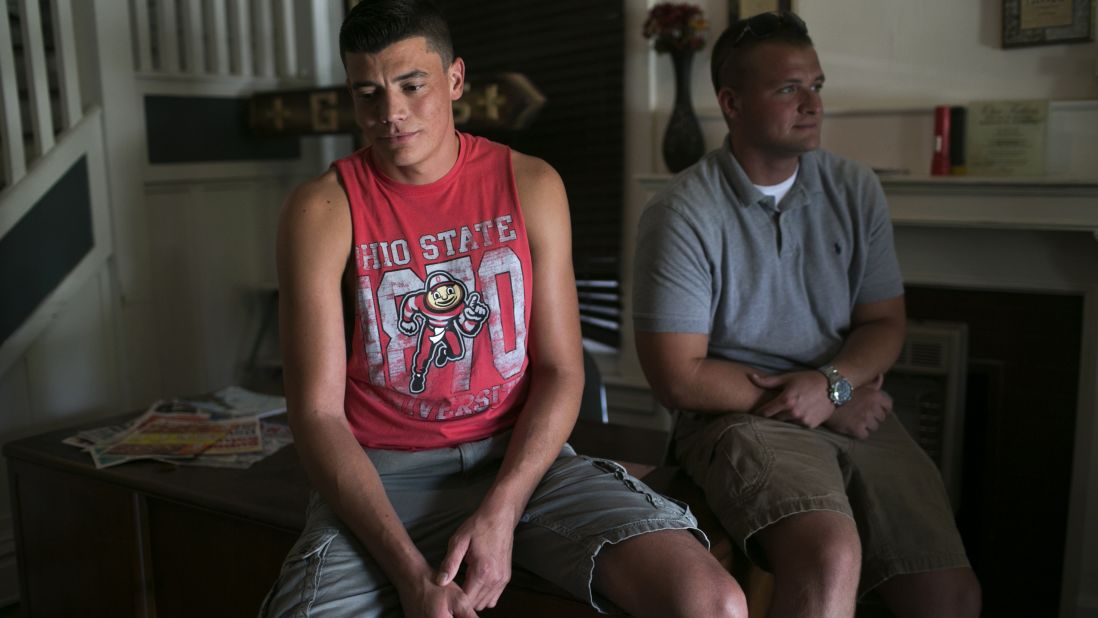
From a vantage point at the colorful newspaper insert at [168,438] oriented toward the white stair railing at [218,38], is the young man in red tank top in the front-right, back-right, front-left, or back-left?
back-right

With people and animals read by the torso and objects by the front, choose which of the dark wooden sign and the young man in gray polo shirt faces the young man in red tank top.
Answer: the dark wooden sign

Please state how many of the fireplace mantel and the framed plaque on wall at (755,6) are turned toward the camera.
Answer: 2

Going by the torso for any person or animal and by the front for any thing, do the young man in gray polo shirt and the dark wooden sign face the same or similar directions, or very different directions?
same or similar directions

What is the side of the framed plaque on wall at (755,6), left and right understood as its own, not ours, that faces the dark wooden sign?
right

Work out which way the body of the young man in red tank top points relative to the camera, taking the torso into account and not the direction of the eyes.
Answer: toward the camera

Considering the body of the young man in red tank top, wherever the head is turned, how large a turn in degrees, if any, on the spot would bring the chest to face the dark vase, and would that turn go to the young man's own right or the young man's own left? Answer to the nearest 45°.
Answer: approximately 135° to the young man's own left

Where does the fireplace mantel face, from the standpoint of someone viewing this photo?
facing the viewer

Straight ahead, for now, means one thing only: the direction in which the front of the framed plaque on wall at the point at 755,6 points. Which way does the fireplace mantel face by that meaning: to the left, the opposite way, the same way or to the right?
the same way

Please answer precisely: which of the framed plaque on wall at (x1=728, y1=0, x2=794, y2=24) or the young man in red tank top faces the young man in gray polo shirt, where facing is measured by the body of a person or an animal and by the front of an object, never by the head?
the framed plaque on wall

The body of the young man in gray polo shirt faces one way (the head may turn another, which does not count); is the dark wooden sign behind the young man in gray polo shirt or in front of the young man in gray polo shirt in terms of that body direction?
behind

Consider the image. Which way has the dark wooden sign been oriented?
toward the camera

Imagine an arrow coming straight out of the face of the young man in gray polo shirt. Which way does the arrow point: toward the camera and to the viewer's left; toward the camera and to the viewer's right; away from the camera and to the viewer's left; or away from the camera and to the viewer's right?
toward the camera and to the viewer's right

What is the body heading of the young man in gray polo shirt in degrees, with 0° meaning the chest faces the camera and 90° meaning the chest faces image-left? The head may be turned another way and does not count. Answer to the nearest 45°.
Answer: approximately 315°

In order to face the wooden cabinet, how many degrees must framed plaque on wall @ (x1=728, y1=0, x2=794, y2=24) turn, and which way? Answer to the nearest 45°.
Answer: approximately 45° to its right

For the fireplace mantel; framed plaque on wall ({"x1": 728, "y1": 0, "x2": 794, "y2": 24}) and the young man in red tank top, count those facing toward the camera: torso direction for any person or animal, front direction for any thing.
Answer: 3

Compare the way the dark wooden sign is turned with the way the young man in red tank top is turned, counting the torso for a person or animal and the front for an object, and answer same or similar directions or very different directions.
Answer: same or similar directions

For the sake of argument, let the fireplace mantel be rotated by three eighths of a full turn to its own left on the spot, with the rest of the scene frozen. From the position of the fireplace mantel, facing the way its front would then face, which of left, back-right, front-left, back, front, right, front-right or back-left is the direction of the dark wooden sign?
back-left

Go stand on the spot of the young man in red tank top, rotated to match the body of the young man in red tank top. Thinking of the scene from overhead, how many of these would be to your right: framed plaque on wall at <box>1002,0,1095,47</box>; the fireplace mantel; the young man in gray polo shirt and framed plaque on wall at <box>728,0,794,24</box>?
0
